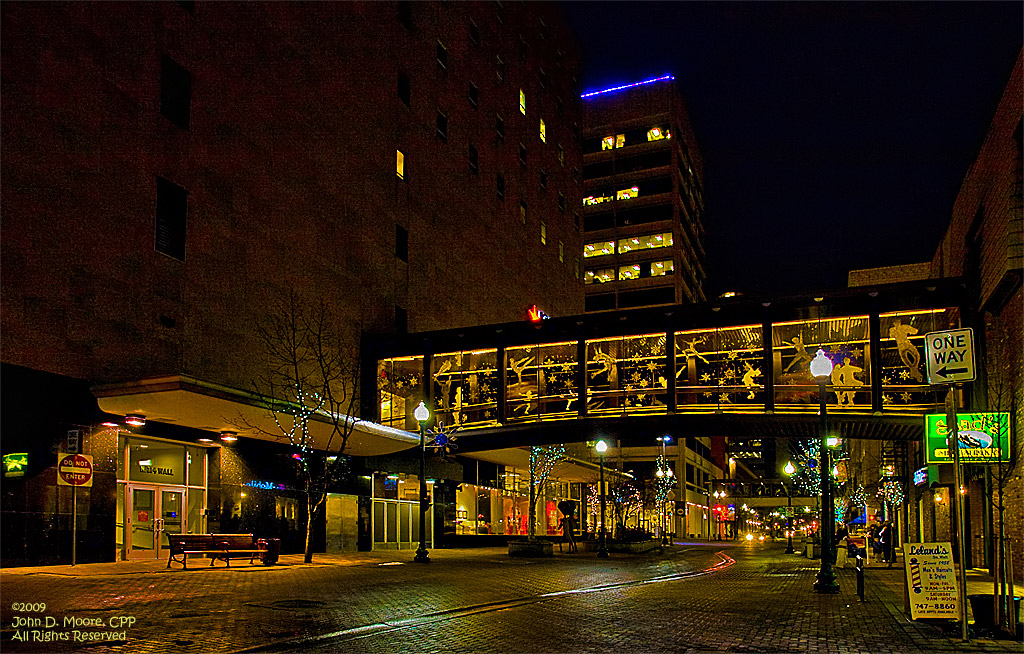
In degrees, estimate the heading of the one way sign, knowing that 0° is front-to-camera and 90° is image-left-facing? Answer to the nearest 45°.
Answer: approximately 0°
